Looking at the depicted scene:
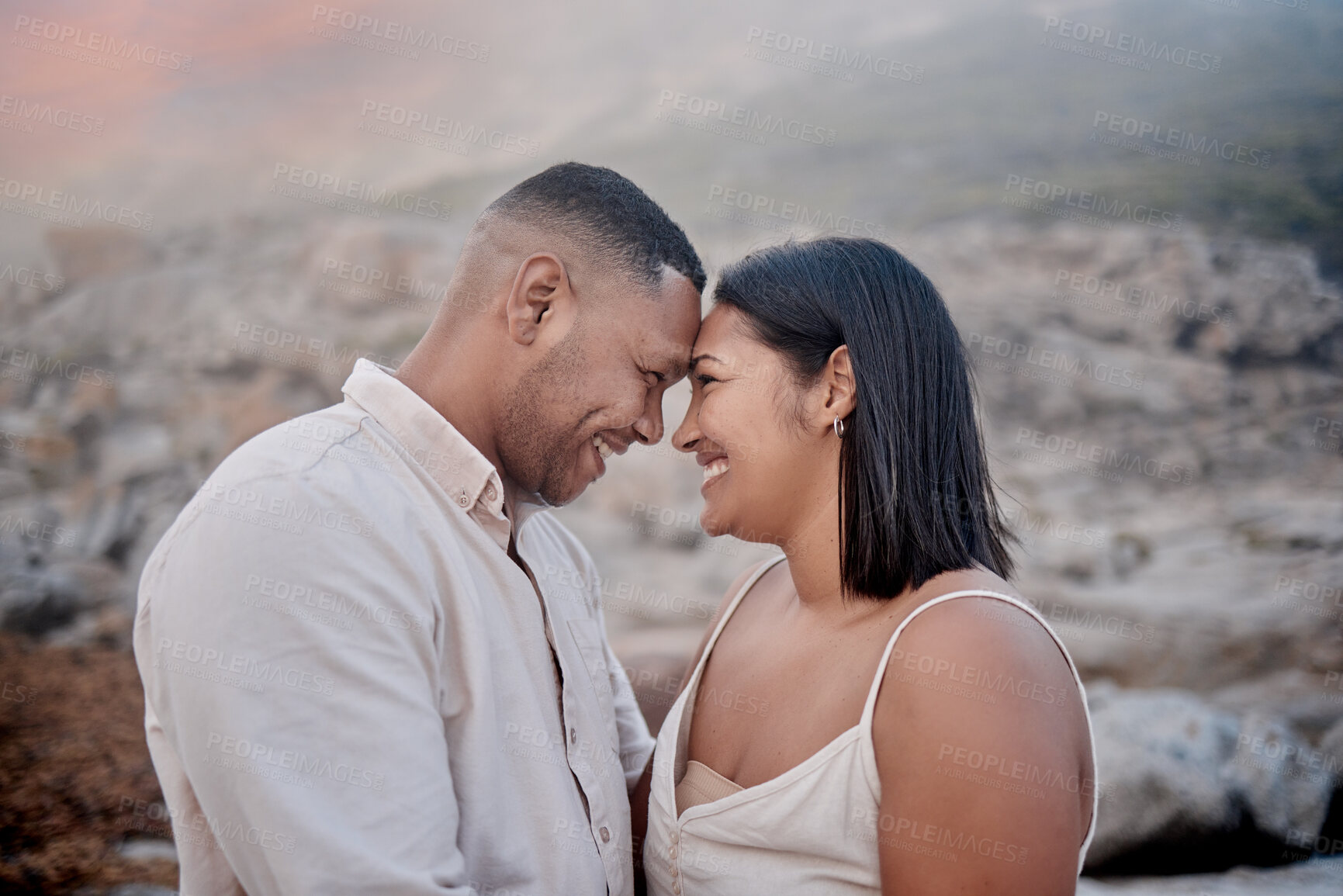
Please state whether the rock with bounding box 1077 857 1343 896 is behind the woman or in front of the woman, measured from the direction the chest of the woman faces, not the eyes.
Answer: behind

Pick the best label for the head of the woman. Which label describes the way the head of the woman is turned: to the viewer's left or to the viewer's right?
to the viewer's left

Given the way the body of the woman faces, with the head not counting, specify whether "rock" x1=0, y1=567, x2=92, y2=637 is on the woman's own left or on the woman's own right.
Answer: on the woman's own right

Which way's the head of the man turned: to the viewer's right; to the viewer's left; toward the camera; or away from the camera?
to the viewer's right

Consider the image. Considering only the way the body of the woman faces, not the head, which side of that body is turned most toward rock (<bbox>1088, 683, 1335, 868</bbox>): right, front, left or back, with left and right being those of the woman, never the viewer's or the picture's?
back

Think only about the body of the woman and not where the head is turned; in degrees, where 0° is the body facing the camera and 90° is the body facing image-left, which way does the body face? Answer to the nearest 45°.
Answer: approximately 45°
